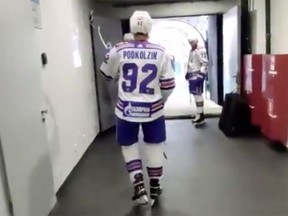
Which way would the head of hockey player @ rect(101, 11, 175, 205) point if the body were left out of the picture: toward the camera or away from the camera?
away from the camera

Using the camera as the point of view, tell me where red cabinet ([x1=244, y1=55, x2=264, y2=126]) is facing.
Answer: facing the viewer and to the left of the viewer

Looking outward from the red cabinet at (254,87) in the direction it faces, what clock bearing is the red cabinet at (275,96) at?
the red cabinet at (275,96) is roughly at 10 o'clock from the red cabinet at (254,87).

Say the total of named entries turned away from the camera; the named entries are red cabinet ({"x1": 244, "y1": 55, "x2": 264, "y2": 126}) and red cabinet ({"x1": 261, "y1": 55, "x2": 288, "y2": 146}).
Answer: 0

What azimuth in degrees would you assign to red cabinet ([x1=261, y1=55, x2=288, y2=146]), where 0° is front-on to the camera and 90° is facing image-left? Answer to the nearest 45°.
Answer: approximately 45°

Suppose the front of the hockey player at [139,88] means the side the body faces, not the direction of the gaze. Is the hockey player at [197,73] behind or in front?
in front

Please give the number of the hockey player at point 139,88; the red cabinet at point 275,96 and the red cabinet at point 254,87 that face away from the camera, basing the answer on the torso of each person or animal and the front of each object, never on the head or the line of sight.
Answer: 1

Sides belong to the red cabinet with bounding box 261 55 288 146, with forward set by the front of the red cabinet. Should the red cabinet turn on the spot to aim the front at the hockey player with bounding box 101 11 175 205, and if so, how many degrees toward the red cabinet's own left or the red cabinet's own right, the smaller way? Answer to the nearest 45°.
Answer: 0° — it already faces them

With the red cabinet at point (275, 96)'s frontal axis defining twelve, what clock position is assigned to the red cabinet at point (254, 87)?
the red cabinet at point (254, 87) is roughly at 4 o'clock from the red cabinet at point (275, 96).

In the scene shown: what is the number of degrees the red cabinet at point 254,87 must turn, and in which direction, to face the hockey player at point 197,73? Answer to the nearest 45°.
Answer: approximately 90° to its right

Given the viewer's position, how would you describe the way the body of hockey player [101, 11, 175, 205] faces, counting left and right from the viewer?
facing away from the viewer

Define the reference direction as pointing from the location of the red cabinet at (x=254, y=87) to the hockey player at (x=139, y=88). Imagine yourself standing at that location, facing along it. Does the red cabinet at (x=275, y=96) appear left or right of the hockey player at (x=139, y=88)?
left
